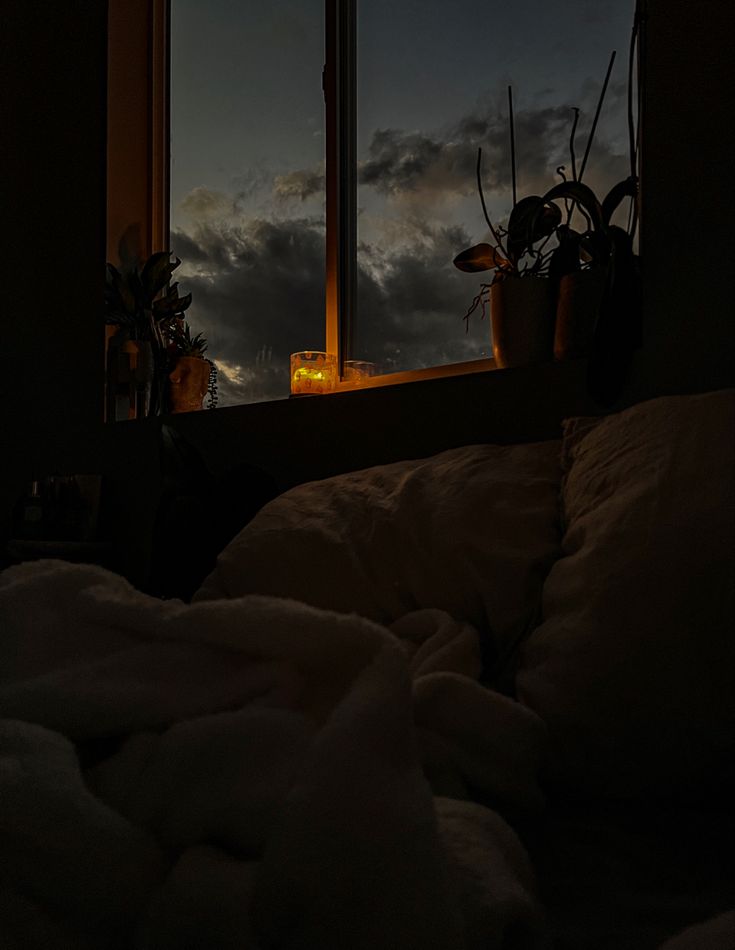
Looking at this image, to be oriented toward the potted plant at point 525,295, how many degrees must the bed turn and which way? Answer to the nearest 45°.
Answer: approximately 135° to its right

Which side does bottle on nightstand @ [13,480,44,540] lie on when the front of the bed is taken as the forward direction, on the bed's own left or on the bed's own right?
on the bed's own right

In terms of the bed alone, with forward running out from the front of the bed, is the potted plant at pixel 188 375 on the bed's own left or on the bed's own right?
on the bed's own right

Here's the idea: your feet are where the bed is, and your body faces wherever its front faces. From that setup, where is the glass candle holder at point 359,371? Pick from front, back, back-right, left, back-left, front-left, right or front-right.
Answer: back-right

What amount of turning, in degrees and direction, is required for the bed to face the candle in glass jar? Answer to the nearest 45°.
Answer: approximately 135° to its right

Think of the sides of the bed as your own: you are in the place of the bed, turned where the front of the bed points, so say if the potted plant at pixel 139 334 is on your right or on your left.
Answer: on your right

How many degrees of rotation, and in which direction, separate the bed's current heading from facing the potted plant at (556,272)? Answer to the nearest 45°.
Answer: approximately 135° to its right

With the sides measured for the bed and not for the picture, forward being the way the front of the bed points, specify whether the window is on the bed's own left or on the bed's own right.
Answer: on the bed's own right

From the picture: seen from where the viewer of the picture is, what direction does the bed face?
facing the viewer and to the left of the viewer
